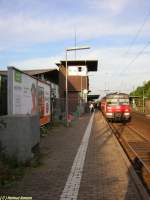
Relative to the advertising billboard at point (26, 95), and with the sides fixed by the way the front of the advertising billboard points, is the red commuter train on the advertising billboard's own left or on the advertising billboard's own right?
on the advertising billboard's own left

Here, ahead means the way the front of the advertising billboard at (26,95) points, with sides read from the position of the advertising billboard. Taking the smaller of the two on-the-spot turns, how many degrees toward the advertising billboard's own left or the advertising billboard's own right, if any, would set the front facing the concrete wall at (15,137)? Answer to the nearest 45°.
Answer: approximately 45° to the advertising billboard's own right

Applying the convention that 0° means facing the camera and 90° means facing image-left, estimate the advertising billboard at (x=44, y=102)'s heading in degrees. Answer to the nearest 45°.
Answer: approximately 315°

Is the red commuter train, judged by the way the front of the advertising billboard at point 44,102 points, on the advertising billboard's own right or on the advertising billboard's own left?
on the advertising billboard's own left

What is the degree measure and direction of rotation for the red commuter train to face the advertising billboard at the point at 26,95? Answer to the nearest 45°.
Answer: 0° — it already faces it

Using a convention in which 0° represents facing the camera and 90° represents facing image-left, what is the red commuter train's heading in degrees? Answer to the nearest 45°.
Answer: approximately 0°

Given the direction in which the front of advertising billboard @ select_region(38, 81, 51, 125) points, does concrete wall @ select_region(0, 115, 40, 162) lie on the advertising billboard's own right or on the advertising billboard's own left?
on the advertising billboard's own right
